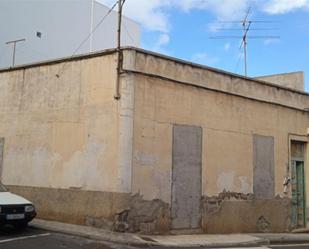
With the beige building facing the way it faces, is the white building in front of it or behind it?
behind
